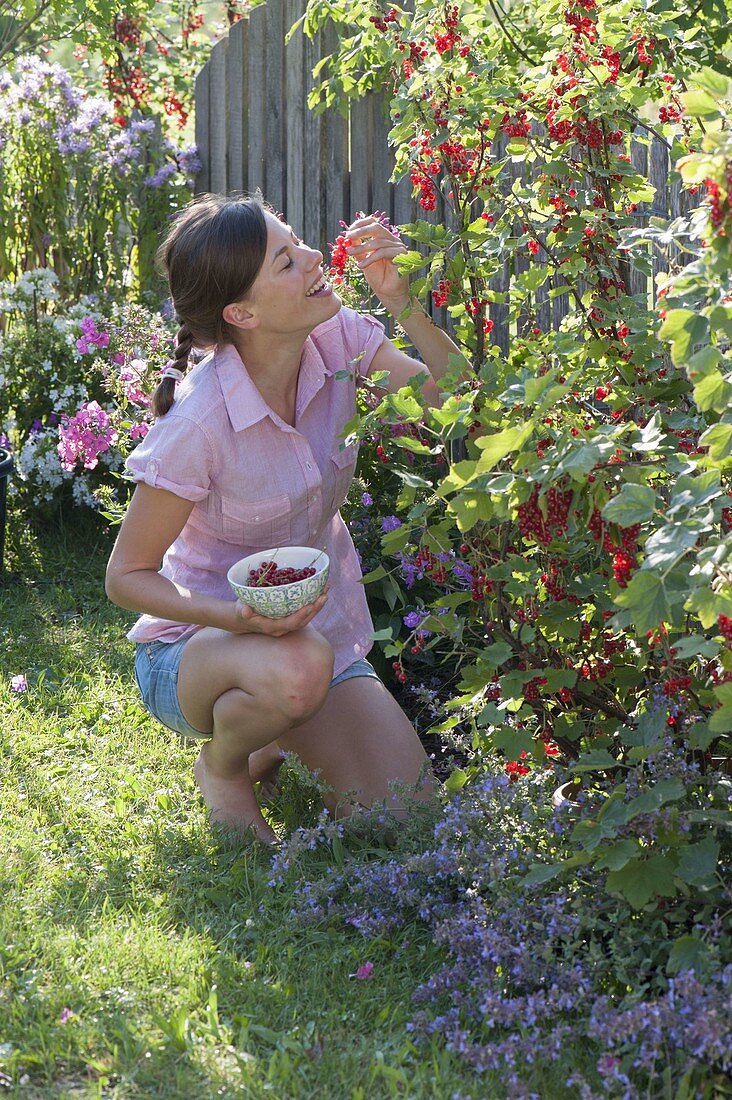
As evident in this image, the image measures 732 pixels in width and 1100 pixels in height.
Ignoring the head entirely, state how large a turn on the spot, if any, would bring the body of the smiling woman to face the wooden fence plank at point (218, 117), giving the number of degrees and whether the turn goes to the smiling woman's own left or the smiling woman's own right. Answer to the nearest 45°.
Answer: approximately 135° to the smiling woman's own left

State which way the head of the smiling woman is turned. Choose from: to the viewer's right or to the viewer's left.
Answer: to the viewer's right

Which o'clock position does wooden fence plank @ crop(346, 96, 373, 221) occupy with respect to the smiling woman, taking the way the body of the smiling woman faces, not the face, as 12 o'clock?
The wooden fence plank is roughly at 8 o'clock from the smiling woman.

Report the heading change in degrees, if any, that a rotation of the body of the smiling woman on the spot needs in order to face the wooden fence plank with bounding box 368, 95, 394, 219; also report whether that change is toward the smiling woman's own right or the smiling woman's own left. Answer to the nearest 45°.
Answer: approximately 135° to the smiling woman's own left

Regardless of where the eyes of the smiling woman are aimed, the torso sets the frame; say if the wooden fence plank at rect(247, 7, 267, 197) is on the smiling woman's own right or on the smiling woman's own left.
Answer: on the smiling woman's own left

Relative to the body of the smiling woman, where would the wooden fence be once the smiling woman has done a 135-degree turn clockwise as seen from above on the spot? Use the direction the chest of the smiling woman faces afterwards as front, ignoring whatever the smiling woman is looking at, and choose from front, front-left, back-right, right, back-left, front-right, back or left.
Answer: right

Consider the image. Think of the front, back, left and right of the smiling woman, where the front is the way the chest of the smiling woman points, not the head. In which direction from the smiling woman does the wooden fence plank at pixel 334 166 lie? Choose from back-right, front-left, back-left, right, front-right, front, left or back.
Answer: back-left

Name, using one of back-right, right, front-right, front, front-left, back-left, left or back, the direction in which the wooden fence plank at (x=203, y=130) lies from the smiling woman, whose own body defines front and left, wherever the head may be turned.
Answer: back-left

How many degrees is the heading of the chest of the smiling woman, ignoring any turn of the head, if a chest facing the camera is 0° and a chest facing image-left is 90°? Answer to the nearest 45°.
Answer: approximately 315°

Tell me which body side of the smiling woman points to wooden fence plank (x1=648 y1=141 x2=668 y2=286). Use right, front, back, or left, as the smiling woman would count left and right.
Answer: left
